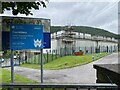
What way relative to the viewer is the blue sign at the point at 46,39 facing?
toward the camera

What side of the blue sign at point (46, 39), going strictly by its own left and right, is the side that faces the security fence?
back

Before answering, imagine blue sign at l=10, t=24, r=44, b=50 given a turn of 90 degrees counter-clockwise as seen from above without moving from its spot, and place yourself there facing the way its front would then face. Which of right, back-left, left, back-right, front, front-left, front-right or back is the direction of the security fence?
left

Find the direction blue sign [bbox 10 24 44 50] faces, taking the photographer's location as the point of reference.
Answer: facing the viewer
